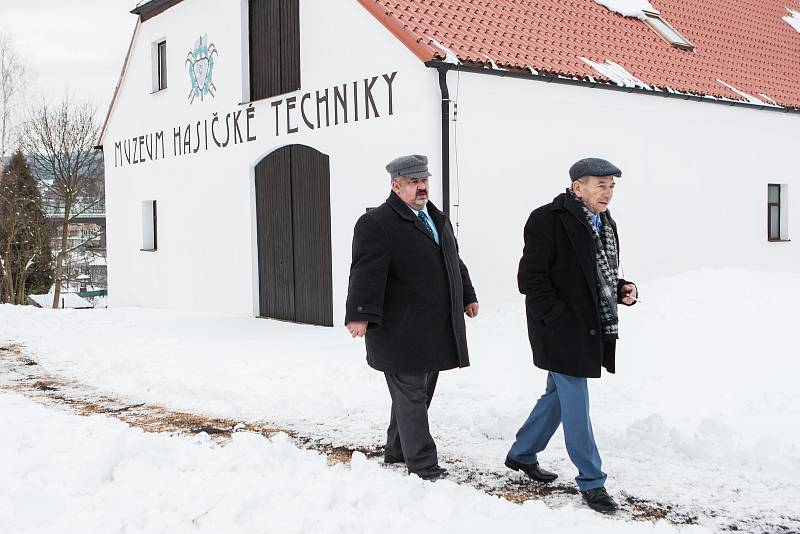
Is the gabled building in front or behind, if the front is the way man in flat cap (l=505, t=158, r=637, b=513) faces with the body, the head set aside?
behind

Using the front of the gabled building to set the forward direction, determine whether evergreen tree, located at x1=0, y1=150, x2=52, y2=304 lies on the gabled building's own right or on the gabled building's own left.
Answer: on the gabled building's own right

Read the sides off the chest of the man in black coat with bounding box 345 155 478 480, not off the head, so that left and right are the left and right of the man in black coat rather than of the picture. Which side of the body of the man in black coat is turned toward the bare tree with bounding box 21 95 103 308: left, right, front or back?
back

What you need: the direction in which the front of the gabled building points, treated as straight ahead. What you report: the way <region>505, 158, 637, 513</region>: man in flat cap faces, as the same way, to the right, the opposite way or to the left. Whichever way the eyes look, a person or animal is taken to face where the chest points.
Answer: to the left

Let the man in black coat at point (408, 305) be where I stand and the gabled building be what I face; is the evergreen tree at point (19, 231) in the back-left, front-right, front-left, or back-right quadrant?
front-left

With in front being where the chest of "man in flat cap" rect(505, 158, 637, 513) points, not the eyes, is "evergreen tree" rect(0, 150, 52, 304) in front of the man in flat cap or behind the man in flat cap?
behind

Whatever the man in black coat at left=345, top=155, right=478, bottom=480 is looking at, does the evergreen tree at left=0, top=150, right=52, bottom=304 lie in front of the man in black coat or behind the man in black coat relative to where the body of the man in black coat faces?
behind

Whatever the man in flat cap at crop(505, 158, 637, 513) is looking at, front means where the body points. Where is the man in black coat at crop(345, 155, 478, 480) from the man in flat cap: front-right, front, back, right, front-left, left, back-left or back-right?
back-right

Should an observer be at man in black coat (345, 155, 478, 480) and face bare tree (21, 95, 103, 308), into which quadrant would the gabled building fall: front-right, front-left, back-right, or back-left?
front-right

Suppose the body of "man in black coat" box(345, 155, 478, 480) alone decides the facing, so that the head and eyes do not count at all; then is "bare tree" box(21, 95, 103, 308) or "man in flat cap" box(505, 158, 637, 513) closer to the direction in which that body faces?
the man in flat cap

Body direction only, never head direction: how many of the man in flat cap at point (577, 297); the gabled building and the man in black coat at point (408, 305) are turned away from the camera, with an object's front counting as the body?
0

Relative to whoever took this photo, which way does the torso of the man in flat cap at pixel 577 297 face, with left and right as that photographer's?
facing the viewer and to the right of the viewer

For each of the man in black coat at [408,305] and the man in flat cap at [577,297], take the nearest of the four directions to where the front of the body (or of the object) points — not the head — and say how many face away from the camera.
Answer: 0

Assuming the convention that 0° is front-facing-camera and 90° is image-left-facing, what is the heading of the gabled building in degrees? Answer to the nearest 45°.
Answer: approximately 45°

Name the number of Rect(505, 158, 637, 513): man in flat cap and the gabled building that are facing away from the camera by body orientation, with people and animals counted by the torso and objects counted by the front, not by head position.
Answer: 0

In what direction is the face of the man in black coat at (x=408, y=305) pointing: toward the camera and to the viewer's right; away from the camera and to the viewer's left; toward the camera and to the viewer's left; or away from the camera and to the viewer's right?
toward the camera and to the viewer's right
